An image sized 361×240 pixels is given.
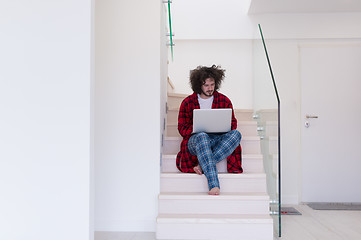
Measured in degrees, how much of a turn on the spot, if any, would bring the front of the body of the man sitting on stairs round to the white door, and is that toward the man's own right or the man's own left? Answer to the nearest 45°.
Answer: approximately 135° to the man's own left

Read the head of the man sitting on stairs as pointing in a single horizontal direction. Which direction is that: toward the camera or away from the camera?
toward the camera

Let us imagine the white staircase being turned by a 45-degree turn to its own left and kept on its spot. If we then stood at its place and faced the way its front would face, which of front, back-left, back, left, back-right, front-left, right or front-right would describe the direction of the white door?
left

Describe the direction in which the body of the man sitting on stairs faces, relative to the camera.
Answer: toward the camera
